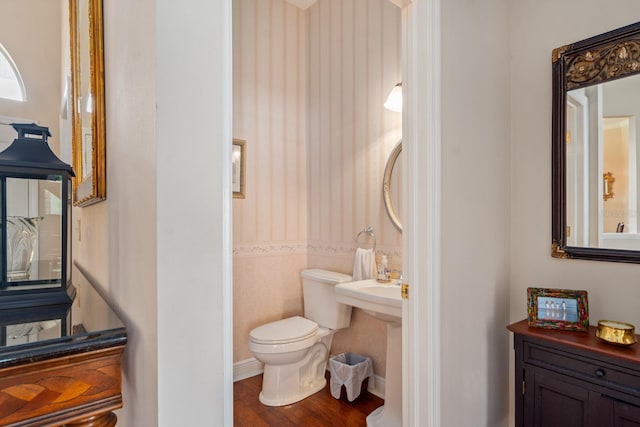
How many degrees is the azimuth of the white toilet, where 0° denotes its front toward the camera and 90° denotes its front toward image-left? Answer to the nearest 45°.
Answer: approximately 45°

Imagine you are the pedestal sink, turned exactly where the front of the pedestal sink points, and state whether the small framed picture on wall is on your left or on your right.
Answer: on your right

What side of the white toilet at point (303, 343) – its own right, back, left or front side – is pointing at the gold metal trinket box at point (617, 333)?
left

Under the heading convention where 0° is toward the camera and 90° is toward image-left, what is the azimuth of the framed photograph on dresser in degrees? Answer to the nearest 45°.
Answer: approximately 0°

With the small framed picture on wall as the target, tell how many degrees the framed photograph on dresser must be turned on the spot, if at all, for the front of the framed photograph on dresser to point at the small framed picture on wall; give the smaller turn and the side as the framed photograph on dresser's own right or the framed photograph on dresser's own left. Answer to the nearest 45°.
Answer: approximately 90° to the framed photograph on dresser's own right

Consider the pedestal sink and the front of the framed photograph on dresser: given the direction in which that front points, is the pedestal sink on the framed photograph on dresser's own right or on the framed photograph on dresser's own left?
on the framed photograph on dresser's own right

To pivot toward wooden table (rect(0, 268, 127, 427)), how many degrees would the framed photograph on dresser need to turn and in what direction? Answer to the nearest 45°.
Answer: approximately 45° to its right
